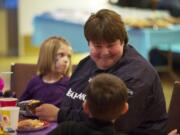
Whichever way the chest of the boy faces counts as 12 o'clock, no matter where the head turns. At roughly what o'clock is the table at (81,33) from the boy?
The table is roughly at 12 o'clock from the boy.

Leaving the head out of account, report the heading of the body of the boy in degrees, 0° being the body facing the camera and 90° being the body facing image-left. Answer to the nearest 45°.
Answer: approximately 180°

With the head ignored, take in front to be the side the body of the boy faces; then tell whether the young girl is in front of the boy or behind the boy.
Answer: in front

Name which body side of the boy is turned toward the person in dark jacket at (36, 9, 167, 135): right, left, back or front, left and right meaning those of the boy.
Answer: front

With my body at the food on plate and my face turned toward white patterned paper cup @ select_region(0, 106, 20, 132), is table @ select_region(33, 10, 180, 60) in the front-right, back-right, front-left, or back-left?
back-right

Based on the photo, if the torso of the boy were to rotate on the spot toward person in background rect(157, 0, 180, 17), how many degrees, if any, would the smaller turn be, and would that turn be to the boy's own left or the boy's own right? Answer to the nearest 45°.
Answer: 0° — they already face them

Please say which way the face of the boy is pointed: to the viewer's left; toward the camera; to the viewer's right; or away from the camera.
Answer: away from the camera

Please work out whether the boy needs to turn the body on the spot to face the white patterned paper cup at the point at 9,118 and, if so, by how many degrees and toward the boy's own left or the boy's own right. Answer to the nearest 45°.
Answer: approximately 45° to the boy's own left
